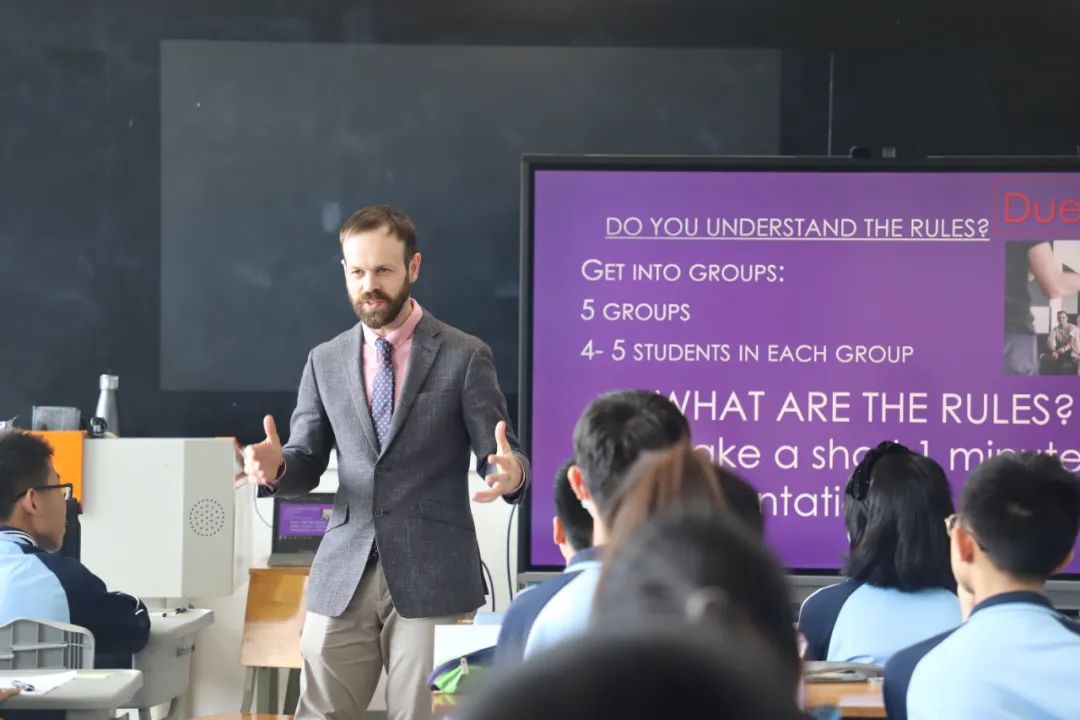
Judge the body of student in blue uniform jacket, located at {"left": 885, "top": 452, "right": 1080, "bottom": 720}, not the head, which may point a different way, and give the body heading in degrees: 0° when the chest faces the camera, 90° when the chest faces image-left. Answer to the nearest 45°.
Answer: approximately 135°

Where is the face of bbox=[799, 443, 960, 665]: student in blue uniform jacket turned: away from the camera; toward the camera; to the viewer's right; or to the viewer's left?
away from the camera

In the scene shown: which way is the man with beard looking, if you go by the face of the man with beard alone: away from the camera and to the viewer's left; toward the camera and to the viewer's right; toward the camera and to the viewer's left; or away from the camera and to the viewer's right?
toward the camera and to the viewer's left

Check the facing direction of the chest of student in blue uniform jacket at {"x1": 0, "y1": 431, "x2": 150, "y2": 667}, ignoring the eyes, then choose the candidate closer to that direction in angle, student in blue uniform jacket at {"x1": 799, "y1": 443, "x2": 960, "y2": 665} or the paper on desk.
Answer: the student in blue uniform jacket

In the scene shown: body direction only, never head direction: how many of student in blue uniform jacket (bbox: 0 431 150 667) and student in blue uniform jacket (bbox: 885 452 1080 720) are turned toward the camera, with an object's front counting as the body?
0

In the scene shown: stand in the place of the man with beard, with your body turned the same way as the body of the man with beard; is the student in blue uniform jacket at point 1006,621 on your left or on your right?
on your left

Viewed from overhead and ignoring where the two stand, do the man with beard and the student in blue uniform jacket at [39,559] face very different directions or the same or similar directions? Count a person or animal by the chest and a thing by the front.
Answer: very different directions

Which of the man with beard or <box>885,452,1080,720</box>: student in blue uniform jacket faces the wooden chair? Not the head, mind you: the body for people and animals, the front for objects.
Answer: the student in blue uniform jacket

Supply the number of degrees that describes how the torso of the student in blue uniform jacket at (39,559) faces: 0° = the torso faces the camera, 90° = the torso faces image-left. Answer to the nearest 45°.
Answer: approximately 225°

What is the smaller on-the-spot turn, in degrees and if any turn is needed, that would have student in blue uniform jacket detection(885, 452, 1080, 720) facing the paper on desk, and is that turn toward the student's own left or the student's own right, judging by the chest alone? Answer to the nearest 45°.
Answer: approximately 45° to the student's own left

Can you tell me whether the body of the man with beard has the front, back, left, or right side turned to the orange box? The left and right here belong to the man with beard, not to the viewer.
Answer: right
